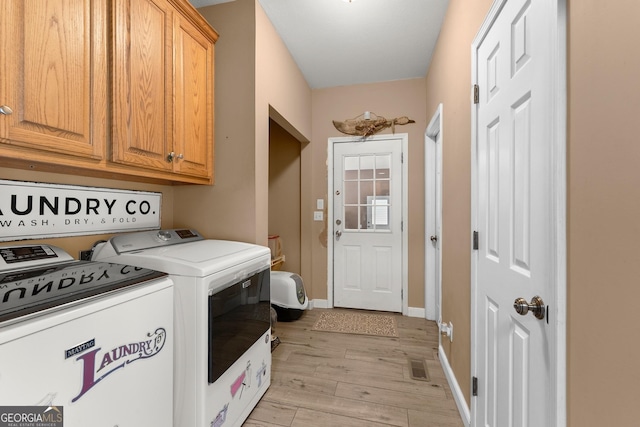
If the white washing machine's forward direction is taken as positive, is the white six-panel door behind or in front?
in front

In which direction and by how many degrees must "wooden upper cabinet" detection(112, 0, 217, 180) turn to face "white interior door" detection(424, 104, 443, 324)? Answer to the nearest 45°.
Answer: approximately 45° to its left

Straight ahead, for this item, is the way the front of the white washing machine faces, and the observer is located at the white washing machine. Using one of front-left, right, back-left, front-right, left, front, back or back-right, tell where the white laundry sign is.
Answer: back-left

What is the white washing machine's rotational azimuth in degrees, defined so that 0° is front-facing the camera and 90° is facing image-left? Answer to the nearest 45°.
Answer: approximately 315°

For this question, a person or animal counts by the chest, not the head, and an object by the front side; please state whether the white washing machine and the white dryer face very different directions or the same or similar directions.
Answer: same or similar directions

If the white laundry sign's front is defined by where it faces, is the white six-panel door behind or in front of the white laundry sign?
in front

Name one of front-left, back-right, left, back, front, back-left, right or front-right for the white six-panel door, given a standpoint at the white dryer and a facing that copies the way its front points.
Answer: front

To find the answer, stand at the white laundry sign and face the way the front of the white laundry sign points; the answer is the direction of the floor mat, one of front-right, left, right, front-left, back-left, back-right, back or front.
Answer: front-left

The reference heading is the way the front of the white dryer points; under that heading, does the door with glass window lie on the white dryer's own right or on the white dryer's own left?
on the white dryer's own left

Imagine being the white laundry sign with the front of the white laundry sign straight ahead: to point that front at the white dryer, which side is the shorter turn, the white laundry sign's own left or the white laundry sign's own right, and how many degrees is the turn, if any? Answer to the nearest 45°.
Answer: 0° — it already faces it

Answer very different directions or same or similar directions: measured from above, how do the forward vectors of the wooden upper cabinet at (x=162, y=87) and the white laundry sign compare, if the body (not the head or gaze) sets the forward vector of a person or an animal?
same or similar directions

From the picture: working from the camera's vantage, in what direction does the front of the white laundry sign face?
facing the viewer and to the right of the viewer

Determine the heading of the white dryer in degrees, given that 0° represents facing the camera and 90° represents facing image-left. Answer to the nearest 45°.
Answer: approximately 315°

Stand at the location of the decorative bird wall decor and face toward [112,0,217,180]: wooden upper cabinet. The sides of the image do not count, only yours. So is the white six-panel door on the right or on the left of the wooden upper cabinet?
left
